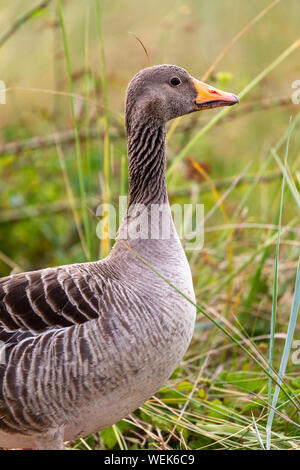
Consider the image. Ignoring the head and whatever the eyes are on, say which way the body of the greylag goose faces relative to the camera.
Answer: to the viewer's right
